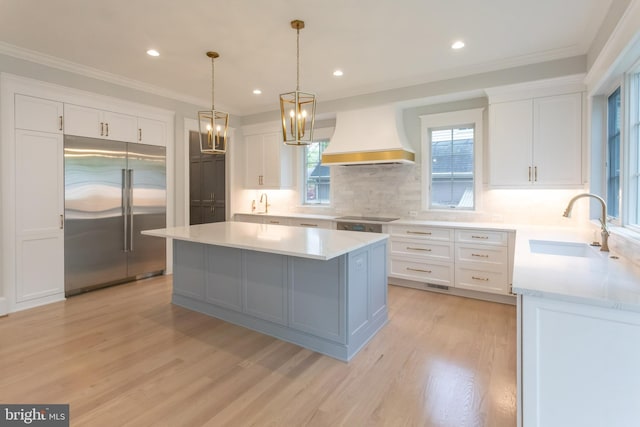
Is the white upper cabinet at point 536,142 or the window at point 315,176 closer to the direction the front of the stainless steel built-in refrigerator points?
the white upper cabinet

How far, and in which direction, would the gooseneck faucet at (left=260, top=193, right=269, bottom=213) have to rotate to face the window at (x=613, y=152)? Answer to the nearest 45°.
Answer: approximately 90° to its left

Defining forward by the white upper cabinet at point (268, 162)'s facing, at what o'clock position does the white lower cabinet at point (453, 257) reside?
The white lower cabinet is roughly at 9 o'clock from the white upper cabinet.

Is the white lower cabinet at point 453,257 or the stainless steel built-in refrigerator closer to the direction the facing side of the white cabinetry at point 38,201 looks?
the white lower cabinet

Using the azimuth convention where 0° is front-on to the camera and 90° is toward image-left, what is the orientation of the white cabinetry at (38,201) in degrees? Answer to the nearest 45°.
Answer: approximately 315°

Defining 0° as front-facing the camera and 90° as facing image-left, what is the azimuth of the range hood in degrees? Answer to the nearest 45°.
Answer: approximately 0°

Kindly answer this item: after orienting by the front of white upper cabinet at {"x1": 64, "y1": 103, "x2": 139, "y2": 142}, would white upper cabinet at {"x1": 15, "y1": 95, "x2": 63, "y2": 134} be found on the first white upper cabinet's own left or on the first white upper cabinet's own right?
on the first white upper cabinet's own right

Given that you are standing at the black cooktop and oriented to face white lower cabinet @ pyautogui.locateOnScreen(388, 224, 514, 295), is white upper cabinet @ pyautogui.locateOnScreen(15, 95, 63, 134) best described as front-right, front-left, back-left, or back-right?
back-right
